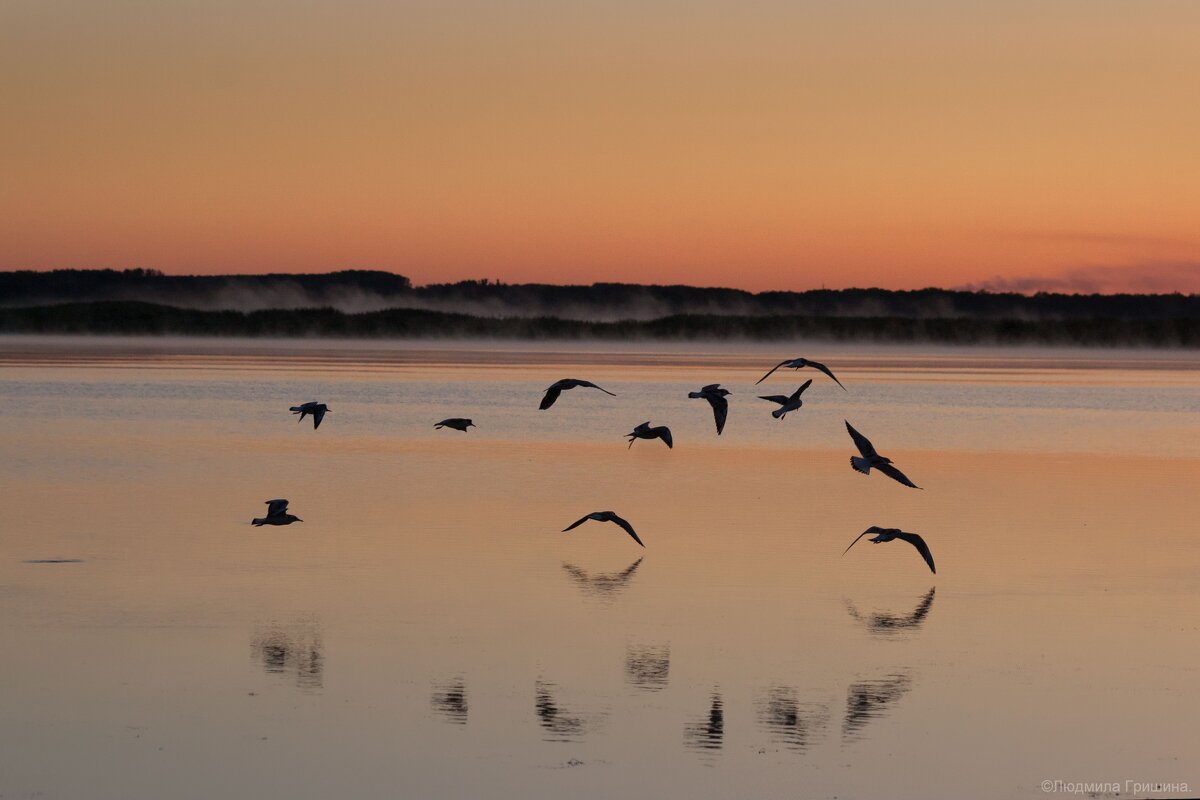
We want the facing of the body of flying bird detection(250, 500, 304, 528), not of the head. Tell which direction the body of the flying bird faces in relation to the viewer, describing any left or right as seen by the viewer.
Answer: facing to the right of the viewer

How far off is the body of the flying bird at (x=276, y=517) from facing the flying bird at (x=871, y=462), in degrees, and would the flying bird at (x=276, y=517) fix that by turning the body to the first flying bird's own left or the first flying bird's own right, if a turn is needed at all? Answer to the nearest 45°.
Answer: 0° — it already faces it

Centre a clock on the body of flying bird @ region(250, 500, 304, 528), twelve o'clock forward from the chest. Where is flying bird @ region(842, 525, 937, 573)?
flying bird @ region(842, 525, 937, 573) is roughly at 1 o'clock from flying bird @ region(250, 500, 304, 528).
